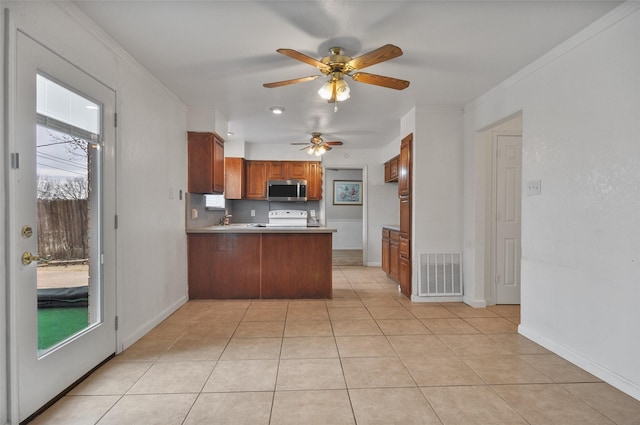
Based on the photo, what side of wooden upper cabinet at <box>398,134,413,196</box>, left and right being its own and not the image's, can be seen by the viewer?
left

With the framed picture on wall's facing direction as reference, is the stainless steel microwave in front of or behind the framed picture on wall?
in front

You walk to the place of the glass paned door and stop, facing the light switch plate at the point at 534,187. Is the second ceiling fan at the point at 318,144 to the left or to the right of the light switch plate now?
left

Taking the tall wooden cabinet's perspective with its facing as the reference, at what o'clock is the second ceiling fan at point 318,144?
The second ceiling fan is roughly at 1 o'clock from the tall wooden cabinet.

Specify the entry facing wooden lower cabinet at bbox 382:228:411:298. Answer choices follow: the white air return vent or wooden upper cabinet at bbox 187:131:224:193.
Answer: the wooden upper cabinet

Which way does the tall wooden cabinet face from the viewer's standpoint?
to the viewer's left

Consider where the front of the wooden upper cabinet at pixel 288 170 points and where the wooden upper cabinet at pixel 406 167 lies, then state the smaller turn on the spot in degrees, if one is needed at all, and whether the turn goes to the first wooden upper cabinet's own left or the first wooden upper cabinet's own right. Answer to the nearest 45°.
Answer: approximately 45° to the first wooden upper cabinet's own left

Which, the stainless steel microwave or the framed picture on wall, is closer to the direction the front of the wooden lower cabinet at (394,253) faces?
the stainless steel microwave

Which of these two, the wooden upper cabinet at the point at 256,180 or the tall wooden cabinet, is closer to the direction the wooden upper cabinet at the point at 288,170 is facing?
the tall wooden cabinet

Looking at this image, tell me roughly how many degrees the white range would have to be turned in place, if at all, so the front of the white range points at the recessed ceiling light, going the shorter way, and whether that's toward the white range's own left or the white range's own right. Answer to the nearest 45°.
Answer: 0° — it already faces it

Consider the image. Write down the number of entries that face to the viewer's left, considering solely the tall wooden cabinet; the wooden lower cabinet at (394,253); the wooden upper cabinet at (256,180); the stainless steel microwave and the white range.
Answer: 2

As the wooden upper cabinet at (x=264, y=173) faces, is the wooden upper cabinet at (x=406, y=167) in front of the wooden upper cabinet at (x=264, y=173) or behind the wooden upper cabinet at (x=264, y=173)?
in front

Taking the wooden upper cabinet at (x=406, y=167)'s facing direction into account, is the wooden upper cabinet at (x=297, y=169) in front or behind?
in front

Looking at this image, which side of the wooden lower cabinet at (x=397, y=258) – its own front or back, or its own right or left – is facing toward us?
left
